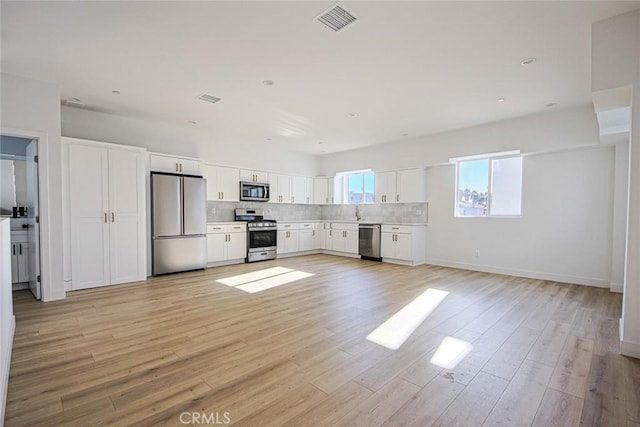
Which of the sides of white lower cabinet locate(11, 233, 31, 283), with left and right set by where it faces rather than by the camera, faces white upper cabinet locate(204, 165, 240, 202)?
left

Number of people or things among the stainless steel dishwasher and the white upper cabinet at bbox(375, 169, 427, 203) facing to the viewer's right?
0

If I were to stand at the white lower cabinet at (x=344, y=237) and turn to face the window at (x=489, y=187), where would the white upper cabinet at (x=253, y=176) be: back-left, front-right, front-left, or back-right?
back-right

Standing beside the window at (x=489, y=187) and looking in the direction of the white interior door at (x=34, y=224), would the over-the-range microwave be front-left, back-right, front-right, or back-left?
front-right

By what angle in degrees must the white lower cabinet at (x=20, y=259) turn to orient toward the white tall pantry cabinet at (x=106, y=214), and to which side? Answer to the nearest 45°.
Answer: approximately 45° to its left

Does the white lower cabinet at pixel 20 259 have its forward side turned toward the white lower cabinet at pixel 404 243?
no

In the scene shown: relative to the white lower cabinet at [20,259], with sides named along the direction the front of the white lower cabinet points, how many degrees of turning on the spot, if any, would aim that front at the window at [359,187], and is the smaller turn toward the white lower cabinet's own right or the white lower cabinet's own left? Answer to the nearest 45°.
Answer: approximately 90° to the white lower cabinet's own left

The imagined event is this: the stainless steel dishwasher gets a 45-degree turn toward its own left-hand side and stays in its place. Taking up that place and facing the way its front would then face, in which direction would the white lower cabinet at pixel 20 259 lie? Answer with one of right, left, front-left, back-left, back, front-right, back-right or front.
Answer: front-right

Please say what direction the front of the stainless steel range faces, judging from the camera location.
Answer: facing the viewer and to the right of the viewer

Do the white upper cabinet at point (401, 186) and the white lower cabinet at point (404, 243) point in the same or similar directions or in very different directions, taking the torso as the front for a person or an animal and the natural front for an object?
same or similar directions

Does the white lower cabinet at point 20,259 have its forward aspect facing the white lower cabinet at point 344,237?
no

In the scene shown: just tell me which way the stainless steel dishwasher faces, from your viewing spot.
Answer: facing the viewer and to the left of the viewer

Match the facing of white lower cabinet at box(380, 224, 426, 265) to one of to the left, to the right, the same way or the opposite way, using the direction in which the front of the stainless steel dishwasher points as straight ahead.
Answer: the same way

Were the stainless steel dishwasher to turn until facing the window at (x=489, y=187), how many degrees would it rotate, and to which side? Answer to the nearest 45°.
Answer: approximately 135° to its left

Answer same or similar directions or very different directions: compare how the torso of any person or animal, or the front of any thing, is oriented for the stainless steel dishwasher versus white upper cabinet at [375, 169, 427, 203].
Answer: same or similar directions

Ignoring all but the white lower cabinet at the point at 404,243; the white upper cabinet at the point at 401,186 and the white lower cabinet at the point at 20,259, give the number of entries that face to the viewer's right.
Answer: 0

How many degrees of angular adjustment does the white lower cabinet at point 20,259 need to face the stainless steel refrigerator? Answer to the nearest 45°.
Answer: approximately 90° to its left
